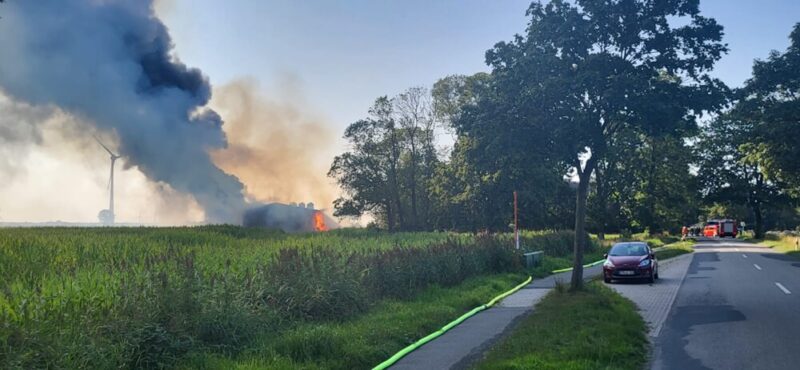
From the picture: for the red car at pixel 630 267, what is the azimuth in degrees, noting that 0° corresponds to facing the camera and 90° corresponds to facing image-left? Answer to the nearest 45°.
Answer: approximately 0°

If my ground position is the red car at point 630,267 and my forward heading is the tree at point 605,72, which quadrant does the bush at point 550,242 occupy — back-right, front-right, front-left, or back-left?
back-right

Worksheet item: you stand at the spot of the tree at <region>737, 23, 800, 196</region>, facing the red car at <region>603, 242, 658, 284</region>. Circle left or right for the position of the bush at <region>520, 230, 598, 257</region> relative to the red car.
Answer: right

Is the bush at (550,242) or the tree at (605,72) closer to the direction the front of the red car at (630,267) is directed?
the tree

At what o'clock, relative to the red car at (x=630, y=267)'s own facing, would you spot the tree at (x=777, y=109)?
The tree is roughly at 7 o'clock from the red car.

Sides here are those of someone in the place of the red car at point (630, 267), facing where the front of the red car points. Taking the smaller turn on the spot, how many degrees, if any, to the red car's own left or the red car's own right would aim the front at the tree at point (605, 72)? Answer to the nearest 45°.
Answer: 0° — it already faces it

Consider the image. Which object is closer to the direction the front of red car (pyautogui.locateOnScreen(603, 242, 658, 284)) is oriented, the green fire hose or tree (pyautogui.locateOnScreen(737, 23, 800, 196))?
the green fire hose

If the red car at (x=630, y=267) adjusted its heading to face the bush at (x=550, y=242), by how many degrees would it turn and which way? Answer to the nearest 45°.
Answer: approximately 180°
